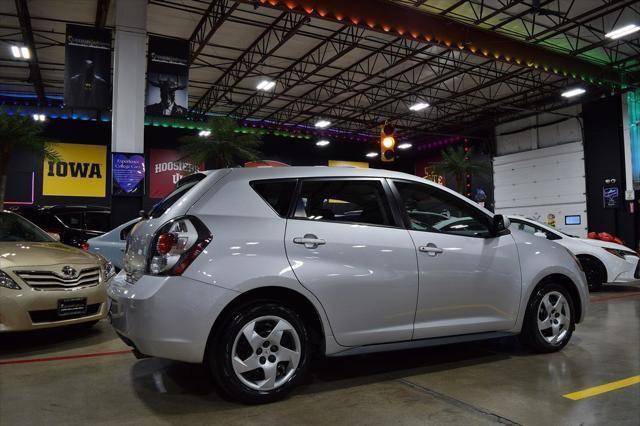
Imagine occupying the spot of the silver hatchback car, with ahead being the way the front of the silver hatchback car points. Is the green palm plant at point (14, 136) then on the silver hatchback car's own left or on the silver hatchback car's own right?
on the silver hatchback car's own left

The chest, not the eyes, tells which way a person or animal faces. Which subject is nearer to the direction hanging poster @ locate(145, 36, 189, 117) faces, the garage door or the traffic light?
the traffic light

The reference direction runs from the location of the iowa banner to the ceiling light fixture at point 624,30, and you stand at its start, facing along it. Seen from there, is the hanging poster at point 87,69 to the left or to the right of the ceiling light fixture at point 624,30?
right

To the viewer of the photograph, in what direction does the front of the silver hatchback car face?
facing away from the viewer and to the right of the viewer

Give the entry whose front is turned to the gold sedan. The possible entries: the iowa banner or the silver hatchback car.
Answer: the iowa banner

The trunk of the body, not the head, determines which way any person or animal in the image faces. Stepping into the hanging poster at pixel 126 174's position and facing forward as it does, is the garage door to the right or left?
on its left

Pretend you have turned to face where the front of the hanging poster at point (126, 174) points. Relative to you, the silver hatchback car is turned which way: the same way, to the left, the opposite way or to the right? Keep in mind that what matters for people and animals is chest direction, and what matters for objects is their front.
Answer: to the left

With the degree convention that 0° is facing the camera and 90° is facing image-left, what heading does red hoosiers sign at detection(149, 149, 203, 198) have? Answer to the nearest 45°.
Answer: approximately 0°
